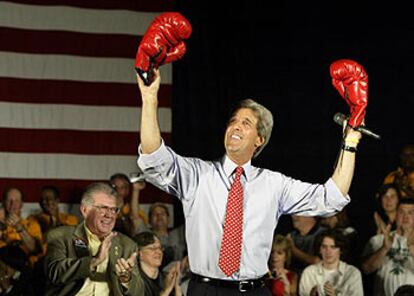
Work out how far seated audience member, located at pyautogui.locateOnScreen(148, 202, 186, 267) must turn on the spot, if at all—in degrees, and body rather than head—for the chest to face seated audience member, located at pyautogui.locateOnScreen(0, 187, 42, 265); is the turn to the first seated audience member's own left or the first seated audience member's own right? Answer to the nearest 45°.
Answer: approximately 90° to the first seated audience member's own right

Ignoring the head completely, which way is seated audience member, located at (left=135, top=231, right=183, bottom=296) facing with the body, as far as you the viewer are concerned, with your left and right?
facing the viewer and to the right of the viewer

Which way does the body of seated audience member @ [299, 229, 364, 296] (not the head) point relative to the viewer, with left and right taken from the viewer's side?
facing the viewer

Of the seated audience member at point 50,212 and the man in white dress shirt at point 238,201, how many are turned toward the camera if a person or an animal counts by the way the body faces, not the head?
2

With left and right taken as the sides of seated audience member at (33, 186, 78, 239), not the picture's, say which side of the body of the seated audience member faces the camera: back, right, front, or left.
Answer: front

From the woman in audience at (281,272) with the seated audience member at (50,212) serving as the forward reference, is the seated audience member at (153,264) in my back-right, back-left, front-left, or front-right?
front-left

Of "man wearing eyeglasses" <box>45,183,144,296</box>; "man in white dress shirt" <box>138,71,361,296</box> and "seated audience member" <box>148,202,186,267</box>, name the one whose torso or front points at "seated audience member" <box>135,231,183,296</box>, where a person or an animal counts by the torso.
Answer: "seated audience member" <box>148,202,186,267</box>
